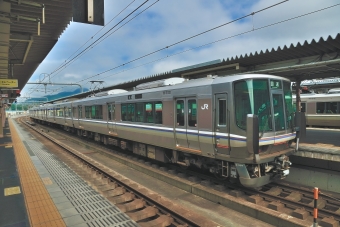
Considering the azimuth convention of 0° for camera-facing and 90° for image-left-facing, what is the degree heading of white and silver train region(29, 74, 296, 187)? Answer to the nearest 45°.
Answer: approximately 315°

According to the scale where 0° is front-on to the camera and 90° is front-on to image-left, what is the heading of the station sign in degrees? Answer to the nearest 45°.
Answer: approximately 0°
